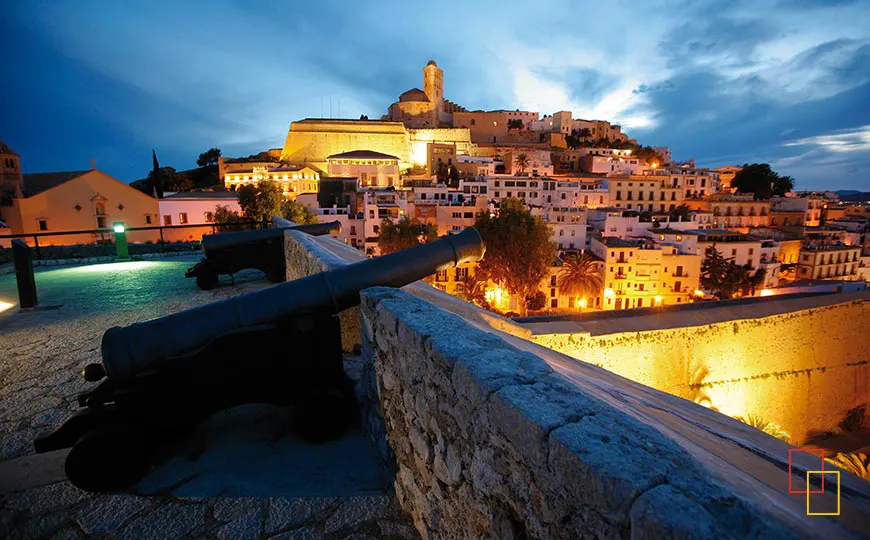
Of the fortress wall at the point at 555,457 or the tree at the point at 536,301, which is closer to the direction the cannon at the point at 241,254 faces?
the tree

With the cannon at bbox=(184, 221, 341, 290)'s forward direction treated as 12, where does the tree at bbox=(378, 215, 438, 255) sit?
The tree is roughly at 10 o'clock from the cannon.

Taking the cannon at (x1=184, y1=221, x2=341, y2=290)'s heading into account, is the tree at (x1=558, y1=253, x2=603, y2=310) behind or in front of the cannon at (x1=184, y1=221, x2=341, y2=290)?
in front

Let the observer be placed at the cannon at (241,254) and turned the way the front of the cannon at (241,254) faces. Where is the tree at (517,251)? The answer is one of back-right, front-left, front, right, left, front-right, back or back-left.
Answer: front-left

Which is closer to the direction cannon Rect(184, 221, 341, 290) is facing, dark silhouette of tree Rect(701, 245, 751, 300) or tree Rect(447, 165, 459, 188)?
the dark silhouette of tree

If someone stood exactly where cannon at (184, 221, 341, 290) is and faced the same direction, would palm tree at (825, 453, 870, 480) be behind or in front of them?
in front

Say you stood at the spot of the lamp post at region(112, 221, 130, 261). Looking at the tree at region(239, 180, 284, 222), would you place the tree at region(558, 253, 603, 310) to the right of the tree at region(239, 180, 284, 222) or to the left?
right

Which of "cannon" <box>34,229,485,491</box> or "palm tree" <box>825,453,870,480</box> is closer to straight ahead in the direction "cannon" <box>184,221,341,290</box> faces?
the palm tree

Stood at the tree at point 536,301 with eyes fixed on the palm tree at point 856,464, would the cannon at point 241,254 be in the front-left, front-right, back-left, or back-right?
front-right

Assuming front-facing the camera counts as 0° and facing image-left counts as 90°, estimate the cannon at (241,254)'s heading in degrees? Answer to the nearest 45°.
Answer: approximately 270°

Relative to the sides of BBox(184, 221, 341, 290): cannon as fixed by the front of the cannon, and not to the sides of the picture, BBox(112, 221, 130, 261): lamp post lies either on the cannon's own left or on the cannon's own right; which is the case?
on the cannon's own left
